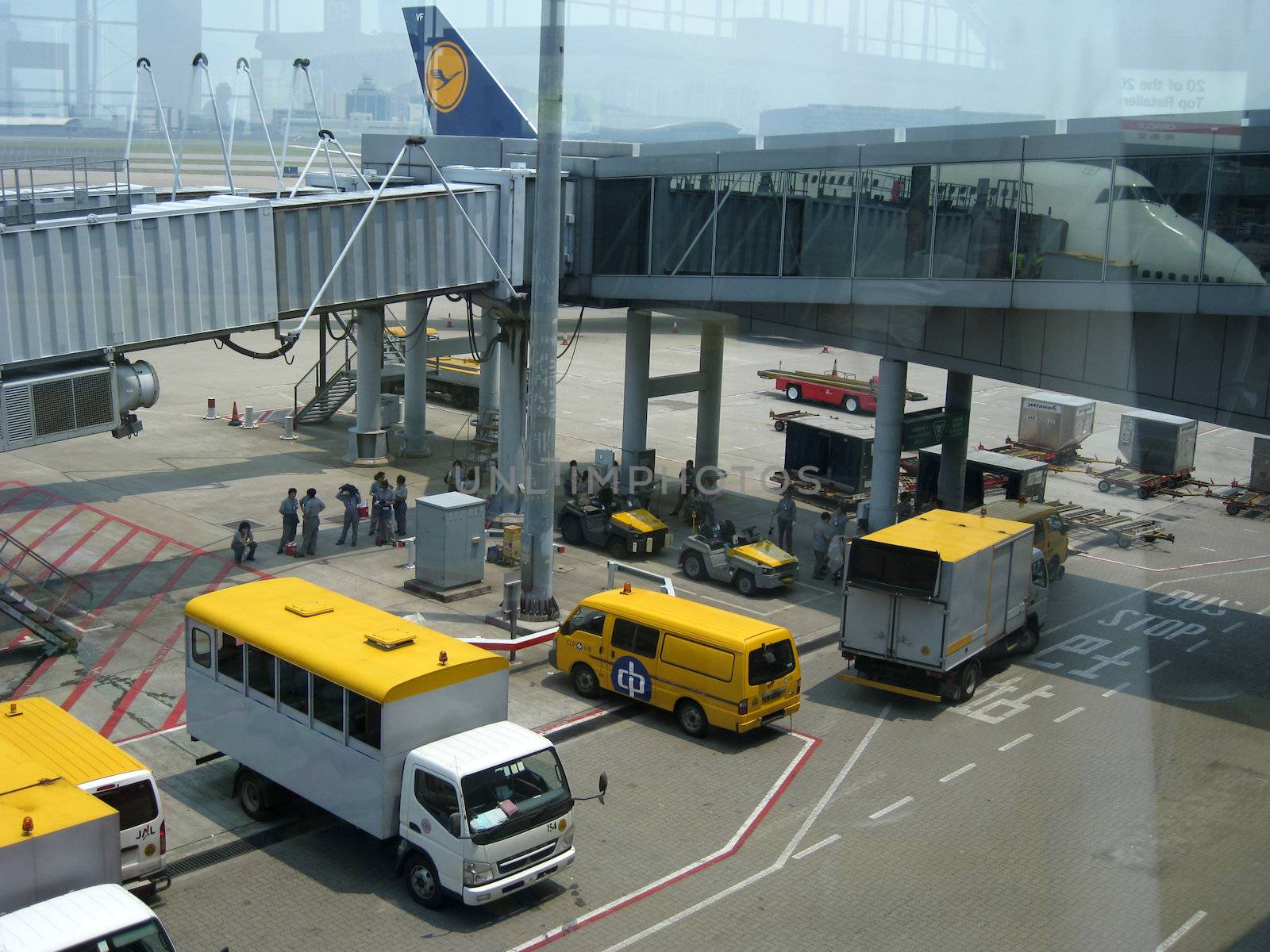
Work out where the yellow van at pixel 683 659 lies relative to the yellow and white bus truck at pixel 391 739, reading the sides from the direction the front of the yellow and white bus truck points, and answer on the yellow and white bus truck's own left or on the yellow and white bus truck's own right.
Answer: on the yellow and white bus truck's own left

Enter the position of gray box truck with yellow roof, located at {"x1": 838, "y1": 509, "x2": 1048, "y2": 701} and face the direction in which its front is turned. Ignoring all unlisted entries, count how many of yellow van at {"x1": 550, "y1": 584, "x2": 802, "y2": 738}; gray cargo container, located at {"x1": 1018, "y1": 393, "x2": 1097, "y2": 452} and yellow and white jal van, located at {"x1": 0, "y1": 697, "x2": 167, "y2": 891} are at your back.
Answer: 2

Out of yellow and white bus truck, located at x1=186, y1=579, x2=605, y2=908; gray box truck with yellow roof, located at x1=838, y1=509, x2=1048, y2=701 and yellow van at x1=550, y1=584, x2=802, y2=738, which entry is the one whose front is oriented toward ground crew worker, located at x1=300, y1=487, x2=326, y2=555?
the yellow van

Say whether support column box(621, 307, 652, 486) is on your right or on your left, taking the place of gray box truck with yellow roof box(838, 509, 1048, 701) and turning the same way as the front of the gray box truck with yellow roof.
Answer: on your left

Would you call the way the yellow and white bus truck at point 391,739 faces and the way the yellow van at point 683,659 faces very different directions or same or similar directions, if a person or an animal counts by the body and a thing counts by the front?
very different directions

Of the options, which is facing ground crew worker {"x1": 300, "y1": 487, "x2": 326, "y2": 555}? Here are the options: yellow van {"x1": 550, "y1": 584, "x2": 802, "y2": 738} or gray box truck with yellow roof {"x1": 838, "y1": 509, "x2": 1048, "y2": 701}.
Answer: the yellow van

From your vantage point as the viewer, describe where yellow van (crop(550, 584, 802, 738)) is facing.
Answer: facing away from the viewer and to the left of the viewer
